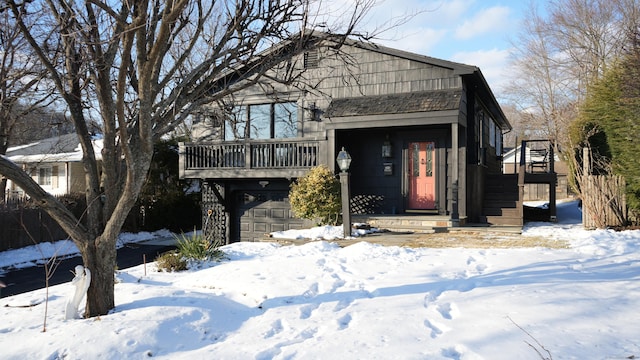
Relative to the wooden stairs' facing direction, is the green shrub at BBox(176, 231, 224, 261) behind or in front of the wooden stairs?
in front

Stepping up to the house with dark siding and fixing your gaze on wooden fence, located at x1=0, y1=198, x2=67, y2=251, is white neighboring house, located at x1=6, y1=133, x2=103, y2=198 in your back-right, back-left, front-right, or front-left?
front-right

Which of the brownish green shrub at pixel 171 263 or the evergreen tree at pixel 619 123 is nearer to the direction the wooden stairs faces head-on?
the brownish green shrub

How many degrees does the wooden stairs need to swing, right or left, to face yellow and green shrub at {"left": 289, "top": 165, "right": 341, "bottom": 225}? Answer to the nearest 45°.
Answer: approximately 45° to its right

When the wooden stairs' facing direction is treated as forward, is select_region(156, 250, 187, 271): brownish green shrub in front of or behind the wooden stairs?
in front

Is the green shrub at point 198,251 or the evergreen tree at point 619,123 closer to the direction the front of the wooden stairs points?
the green shrub

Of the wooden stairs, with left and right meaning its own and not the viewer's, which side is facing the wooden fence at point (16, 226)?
right

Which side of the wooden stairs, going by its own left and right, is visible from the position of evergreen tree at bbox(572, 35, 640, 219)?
left

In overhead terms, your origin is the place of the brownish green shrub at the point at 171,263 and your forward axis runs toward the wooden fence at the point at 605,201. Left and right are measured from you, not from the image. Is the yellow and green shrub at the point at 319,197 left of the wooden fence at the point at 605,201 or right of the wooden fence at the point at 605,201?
left

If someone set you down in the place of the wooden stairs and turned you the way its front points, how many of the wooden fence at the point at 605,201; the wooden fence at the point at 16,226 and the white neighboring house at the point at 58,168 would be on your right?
2

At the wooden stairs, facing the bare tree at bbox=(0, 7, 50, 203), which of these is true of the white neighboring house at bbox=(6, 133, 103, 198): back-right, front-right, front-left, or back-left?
front-right

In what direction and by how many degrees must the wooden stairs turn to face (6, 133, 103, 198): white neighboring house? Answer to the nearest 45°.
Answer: approximately 90° to its right

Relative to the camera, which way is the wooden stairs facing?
toward the camera
